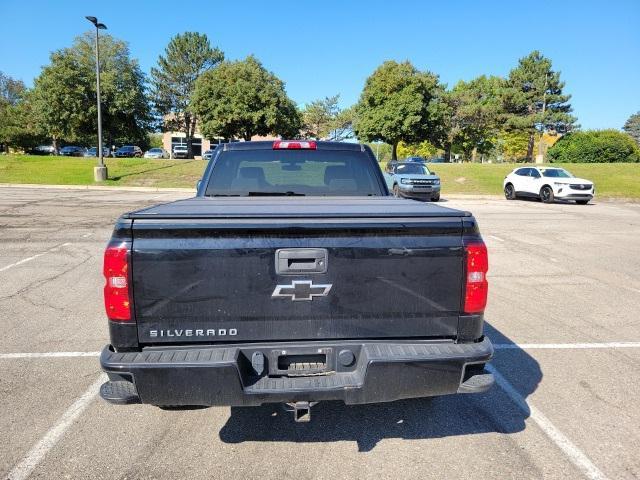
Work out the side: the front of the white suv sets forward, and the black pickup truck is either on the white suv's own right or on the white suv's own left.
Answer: on the white suv's own right

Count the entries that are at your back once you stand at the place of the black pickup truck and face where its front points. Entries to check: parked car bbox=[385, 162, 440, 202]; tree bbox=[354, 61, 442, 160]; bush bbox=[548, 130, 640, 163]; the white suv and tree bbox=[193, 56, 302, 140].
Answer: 0

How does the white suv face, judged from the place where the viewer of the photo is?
facing the viewer and to the right of the viewer

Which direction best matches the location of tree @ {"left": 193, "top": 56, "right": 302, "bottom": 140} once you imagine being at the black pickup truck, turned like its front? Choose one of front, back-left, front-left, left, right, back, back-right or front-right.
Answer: front

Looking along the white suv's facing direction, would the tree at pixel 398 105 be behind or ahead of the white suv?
behind

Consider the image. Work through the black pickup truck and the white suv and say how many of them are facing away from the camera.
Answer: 1

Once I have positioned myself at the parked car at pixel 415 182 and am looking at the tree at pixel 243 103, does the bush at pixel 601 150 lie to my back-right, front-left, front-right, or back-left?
front-right

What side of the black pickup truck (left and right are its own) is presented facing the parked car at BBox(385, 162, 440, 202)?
front

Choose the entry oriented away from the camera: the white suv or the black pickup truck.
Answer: the black pickup truck

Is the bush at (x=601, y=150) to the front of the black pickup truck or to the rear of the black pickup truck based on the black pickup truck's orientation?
to the front

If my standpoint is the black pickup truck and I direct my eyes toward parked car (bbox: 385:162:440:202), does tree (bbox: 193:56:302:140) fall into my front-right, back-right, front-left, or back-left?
front-left

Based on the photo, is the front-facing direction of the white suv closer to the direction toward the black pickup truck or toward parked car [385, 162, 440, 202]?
the black pickup truck

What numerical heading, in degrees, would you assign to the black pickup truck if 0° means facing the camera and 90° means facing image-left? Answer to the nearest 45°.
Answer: approximately 180°

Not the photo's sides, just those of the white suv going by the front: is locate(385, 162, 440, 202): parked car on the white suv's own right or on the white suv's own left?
on the white suv's own right

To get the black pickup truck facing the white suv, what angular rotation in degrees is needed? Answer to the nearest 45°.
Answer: approximately 45° to its right

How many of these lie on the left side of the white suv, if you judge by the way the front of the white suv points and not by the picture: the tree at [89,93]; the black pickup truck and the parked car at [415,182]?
0

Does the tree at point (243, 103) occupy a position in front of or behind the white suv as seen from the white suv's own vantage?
behind

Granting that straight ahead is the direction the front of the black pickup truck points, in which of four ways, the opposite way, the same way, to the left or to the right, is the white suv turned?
the opposite way

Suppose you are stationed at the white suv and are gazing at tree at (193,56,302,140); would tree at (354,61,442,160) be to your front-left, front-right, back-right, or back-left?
front-right
